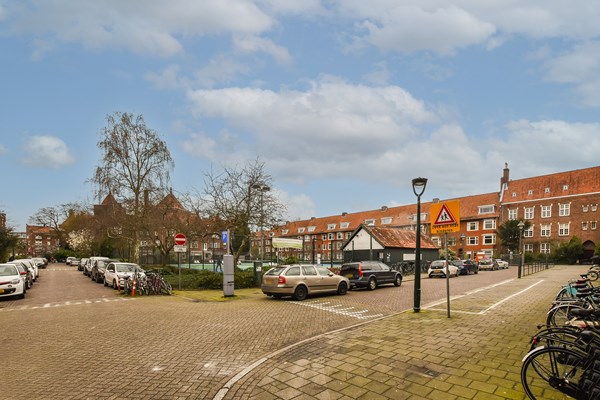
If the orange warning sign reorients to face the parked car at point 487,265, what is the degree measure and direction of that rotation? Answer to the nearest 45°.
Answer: approximately 180°

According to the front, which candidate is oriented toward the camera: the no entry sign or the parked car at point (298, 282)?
the no entry sign

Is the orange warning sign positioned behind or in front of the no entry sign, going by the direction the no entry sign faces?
in front

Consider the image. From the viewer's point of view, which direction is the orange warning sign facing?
toward the camera

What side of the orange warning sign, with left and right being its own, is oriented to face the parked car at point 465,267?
back
